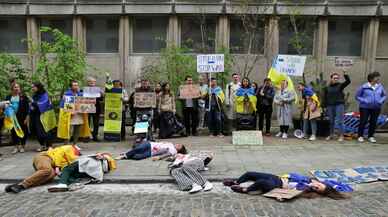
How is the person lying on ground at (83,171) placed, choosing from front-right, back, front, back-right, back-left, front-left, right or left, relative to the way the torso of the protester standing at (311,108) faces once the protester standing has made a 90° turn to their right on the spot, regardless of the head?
left

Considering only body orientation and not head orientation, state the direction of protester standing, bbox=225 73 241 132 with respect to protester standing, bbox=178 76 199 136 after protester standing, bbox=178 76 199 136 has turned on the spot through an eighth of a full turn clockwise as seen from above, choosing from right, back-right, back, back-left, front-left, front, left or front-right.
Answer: back-left

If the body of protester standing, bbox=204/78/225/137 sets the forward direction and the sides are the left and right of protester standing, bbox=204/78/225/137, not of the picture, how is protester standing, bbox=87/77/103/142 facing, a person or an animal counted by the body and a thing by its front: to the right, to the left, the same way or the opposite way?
the same way

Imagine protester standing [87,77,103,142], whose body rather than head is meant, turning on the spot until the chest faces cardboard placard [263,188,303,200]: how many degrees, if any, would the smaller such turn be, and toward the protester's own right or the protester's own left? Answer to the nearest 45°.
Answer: approximately 45° to the protester's own left

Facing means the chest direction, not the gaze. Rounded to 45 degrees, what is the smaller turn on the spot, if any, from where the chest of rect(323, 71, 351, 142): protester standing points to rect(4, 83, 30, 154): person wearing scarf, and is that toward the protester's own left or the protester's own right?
approximately 45° to the protester's own right

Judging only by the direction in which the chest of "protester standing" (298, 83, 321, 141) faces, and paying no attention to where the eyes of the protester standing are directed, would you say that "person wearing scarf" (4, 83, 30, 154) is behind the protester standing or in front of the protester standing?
in front

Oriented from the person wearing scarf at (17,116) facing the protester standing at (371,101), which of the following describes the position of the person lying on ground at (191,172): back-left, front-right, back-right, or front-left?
front-right

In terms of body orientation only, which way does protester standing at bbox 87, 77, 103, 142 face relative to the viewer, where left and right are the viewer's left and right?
facing the viewer

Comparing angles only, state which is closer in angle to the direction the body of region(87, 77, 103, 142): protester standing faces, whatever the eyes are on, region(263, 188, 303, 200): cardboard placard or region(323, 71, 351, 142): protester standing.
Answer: the cardboard placard

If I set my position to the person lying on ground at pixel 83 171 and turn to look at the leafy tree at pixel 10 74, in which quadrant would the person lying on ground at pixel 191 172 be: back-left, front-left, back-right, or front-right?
back-right

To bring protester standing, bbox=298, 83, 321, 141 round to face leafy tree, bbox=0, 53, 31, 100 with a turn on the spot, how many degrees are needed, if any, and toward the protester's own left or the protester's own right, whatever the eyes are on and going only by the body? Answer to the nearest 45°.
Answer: approximately 45° to the protester's own right

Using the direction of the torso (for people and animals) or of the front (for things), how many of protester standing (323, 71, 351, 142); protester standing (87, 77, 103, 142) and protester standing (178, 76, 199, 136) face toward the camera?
3

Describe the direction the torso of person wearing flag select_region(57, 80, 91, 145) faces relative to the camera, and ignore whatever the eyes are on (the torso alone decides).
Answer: toward the camera

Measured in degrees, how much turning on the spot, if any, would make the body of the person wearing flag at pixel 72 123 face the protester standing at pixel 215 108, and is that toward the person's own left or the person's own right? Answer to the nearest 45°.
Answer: approximately 90° to the person's own left

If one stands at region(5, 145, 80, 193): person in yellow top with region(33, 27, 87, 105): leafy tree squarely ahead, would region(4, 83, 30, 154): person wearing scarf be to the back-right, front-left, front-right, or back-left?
front-left
